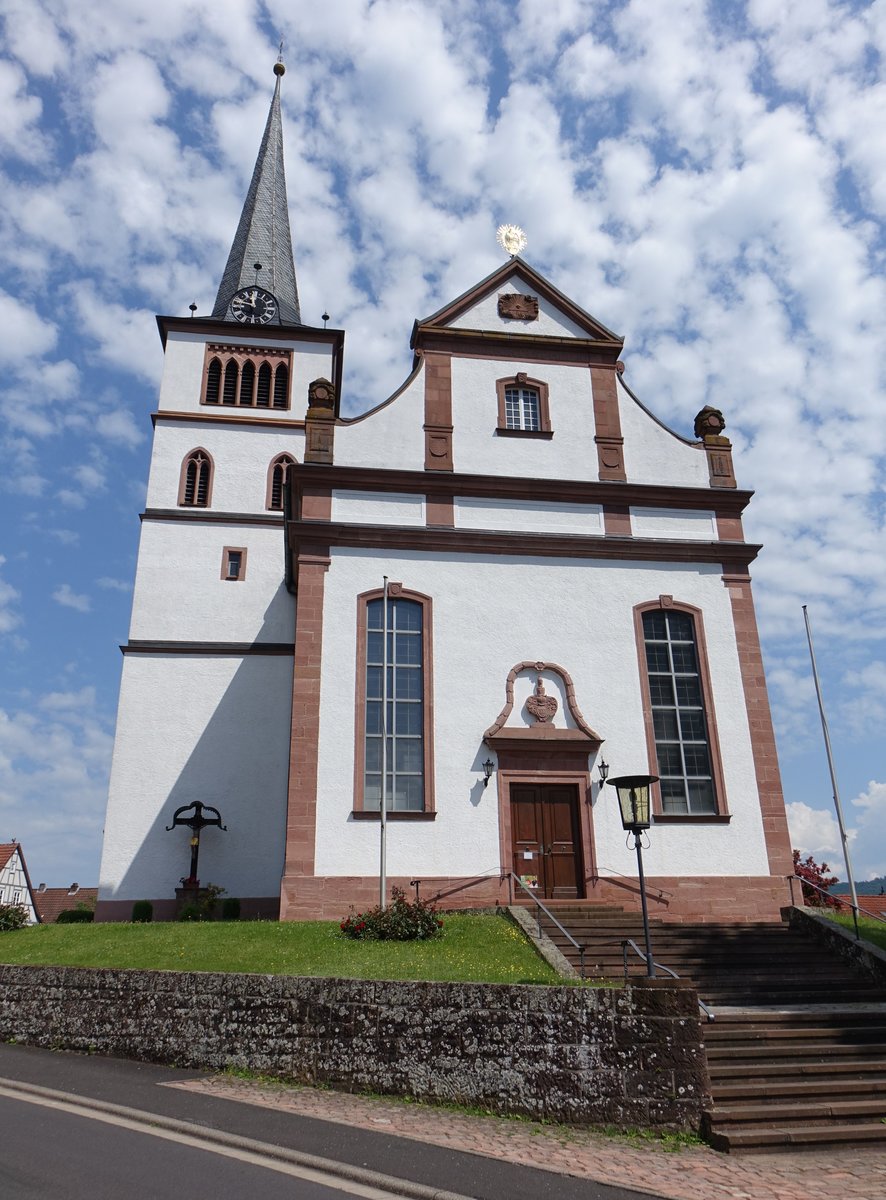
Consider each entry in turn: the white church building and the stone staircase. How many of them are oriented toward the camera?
2

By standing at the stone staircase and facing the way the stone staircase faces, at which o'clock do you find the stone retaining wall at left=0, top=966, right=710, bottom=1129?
The stone retaining wall is roughly at 2 o'clock from the stone staircase.

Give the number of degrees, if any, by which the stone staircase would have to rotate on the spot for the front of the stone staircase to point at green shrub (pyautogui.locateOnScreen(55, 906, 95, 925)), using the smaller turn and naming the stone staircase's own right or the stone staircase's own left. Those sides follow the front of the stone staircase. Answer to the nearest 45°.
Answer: approximately 135° to the stone staircase's own right

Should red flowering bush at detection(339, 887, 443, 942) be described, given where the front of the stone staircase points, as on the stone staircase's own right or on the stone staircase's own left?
on the stone staircase's own right

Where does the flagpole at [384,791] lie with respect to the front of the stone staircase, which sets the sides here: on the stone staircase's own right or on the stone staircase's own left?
on the stone staircase's own right

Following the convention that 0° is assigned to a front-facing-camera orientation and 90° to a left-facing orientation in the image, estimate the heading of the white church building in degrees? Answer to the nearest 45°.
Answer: approximately 0°

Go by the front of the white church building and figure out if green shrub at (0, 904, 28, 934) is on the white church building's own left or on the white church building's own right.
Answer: on the white church building's own right

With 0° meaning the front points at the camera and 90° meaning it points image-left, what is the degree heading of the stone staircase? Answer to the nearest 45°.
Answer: approximately 0°

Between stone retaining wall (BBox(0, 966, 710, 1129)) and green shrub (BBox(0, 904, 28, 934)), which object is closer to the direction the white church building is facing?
the stone retaining wall

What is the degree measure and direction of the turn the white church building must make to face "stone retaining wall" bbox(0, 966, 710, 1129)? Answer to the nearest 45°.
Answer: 0° — it already faces it

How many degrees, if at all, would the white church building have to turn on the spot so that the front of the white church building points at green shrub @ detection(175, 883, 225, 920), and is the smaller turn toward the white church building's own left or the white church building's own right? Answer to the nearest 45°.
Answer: approximately 45° to the white church building's own right
